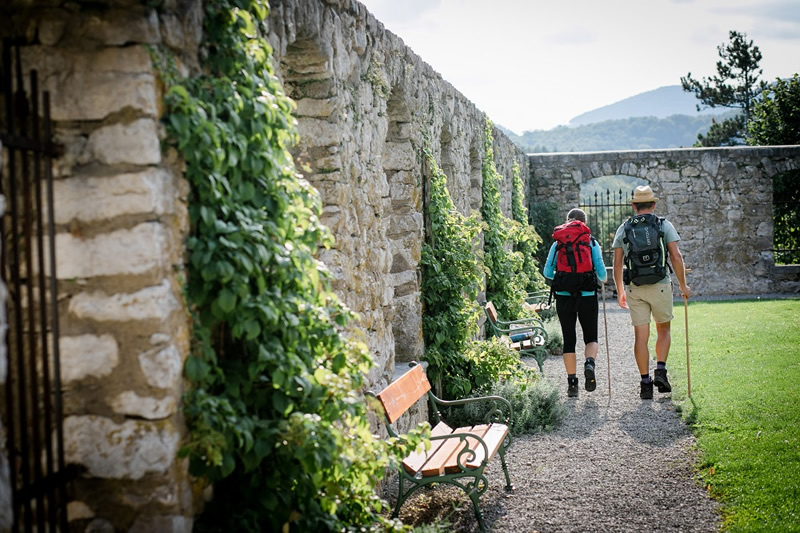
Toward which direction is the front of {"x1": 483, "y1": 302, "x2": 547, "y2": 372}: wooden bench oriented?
to the viewer's right

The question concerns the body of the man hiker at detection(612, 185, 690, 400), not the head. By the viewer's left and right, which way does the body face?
facing away from the viewer

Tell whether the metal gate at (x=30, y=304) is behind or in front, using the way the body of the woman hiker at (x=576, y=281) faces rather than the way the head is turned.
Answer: behind

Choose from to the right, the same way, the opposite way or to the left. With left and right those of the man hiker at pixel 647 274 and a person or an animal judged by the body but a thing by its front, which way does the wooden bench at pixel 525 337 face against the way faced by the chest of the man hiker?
to the right

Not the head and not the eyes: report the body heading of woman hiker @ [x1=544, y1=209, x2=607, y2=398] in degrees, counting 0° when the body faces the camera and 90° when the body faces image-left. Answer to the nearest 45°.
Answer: approximately 180°

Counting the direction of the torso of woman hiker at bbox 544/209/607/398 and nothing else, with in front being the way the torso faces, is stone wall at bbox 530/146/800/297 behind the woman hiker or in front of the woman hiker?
in front

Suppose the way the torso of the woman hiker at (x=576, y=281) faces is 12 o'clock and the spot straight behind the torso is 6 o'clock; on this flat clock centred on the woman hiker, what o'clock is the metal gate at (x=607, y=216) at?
The metal gate is roughly at 12 o'clock from the woman hiker.

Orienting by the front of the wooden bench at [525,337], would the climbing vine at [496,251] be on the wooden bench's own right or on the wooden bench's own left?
on the wooden bench's own left

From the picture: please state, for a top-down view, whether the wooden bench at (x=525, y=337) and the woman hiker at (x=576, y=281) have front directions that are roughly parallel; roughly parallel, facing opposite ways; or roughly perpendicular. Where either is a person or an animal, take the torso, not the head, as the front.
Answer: roughly perpendicular

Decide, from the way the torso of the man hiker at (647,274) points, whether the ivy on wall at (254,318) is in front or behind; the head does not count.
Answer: behind

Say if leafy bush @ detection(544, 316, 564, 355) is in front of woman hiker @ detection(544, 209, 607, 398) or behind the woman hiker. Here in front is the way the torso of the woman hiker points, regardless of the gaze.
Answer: in front

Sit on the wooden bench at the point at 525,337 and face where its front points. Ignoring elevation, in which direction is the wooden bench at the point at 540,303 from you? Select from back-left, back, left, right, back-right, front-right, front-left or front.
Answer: left
